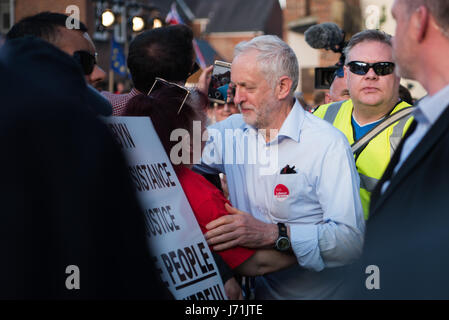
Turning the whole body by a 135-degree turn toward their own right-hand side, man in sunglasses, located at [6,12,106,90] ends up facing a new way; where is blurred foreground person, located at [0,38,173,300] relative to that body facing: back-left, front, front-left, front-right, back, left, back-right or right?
front-left

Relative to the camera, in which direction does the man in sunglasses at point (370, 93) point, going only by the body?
toward the camera

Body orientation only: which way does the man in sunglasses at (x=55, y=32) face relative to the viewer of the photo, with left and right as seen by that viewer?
facing to the right of the viewer

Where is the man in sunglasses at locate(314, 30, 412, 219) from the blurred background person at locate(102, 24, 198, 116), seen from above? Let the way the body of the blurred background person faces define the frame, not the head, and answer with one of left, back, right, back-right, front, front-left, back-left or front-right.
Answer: front-right

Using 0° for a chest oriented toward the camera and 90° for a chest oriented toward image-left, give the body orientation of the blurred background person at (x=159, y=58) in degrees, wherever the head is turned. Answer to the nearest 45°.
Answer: approximately 225°

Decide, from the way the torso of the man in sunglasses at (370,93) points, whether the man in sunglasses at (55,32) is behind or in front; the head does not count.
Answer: in front

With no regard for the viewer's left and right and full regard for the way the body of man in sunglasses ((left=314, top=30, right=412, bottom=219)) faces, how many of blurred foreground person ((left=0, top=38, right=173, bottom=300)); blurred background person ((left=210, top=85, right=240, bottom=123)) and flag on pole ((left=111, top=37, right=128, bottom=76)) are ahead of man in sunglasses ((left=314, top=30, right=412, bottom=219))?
1

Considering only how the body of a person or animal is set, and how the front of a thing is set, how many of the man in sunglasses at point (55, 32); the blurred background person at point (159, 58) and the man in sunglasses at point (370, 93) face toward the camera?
1

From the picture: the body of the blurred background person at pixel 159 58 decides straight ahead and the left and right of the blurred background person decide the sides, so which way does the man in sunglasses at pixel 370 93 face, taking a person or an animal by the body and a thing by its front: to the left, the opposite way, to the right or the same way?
the opposite way

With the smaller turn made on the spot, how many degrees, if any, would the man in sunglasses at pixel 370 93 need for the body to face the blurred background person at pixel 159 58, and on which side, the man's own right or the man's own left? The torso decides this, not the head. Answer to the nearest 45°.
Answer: approximately 45° to the man's own right

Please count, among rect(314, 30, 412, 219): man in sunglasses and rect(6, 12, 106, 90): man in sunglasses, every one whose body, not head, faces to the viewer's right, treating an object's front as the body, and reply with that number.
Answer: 1
